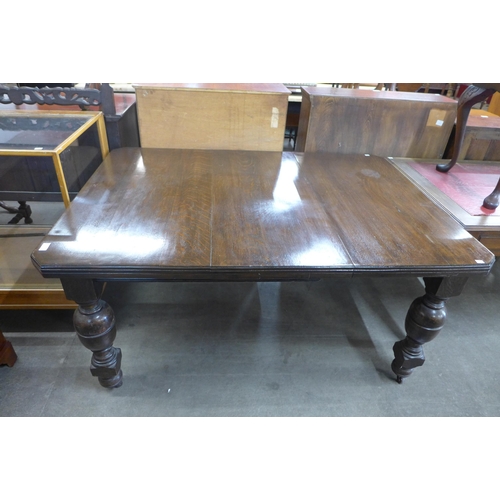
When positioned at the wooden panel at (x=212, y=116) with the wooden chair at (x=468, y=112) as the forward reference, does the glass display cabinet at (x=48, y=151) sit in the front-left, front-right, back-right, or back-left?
back-right

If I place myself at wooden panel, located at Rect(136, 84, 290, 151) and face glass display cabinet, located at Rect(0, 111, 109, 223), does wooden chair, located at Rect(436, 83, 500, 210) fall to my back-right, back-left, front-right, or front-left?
back-left
